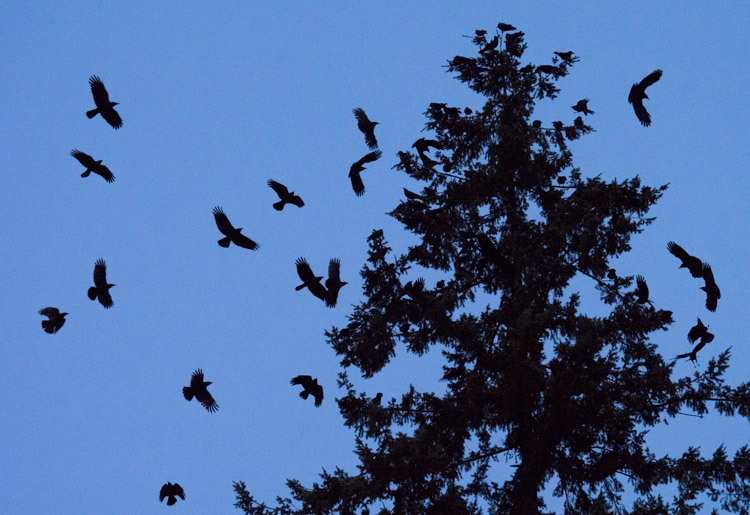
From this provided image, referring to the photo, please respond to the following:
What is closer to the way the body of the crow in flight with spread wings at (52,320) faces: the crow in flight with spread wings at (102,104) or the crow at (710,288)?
the crow
